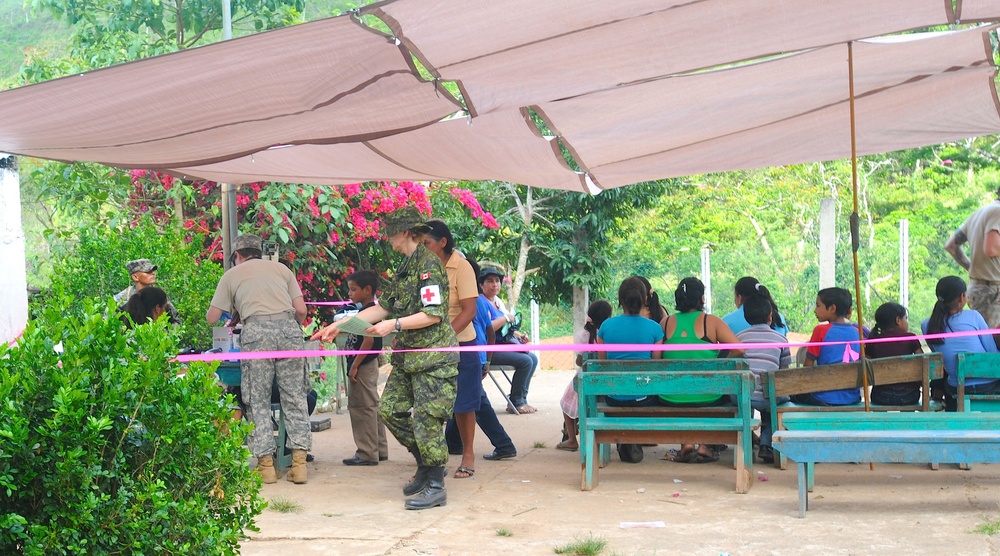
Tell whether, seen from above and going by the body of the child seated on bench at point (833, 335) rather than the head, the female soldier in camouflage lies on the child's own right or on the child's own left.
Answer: on the child's own left

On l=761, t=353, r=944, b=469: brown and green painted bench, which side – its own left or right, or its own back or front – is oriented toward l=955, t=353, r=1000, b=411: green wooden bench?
right

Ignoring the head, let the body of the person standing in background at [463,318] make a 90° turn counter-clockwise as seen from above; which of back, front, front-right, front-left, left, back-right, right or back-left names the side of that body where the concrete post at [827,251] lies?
back-left

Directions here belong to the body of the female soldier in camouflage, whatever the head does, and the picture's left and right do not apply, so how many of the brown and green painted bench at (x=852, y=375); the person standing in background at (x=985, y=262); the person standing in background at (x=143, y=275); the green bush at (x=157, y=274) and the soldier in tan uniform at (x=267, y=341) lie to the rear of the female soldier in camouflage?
2

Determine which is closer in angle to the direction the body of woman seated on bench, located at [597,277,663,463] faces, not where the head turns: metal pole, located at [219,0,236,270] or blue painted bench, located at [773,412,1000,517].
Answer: the metal pole

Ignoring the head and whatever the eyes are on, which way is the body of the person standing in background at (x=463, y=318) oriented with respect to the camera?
to the viewer's left

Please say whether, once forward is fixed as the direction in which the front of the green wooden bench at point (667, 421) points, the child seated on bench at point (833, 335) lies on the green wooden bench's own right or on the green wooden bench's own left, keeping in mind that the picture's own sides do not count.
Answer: on the green wooden bench's own right

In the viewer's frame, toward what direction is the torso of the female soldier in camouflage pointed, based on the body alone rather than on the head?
to the viewer's left

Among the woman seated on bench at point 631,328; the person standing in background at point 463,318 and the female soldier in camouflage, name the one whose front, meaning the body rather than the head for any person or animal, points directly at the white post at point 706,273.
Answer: the woman seated on bench

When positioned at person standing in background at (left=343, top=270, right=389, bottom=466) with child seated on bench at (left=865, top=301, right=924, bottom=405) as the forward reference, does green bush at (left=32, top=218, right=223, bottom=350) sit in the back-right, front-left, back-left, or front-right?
back-left

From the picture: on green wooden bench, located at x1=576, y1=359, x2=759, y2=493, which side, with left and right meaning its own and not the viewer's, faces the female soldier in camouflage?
left

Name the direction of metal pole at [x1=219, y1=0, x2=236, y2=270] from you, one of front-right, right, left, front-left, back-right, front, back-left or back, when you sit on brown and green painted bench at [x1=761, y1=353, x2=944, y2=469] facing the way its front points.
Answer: left

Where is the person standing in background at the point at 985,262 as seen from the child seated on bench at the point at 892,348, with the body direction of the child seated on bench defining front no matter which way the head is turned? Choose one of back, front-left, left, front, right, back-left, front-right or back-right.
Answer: front-right

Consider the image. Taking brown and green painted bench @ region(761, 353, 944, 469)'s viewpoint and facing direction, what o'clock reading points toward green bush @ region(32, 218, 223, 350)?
The green bush is roughly at 9 o'clock from the brown and green painted bench.

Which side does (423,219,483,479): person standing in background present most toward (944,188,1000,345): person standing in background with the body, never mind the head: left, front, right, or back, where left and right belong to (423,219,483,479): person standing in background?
back

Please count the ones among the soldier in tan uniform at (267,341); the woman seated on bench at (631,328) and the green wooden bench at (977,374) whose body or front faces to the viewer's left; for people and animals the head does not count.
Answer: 0

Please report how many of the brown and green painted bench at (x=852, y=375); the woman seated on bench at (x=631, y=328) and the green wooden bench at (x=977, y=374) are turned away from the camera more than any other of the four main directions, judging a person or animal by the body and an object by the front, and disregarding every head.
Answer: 3

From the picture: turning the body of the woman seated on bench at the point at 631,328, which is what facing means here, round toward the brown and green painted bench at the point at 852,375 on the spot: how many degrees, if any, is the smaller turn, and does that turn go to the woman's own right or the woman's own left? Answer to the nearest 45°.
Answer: approximately 90° to the woman's own right

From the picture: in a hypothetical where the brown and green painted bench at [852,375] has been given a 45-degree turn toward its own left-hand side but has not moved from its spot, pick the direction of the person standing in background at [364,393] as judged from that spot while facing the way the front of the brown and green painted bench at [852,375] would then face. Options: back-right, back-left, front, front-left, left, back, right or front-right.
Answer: front-left

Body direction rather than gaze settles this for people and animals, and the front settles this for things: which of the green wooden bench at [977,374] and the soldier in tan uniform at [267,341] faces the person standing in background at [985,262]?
the green wooden bench

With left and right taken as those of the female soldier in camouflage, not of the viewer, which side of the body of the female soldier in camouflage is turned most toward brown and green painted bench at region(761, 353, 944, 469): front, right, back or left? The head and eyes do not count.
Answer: back

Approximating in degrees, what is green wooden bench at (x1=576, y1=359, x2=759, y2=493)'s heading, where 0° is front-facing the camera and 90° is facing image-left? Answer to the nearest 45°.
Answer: approximately 180°
